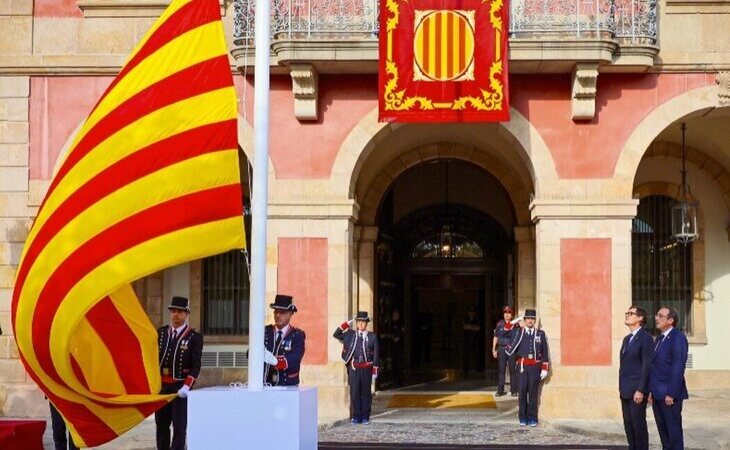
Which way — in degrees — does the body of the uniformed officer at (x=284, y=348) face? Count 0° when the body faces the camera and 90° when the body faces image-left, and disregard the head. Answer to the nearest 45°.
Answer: approximately 45°

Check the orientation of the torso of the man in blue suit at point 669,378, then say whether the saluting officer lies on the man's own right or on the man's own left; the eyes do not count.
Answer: on the man's own right

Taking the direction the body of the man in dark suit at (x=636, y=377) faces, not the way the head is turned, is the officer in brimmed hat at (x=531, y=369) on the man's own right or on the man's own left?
on the man's own right

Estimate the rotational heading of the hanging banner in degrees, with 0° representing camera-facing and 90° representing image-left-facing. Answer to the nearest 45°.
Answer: approximately 0°

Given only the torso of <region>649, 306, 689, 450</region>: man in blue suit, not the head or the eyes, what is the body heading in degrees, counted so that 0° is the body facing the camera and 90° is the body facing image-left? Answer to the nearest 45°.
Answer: approximately 45°

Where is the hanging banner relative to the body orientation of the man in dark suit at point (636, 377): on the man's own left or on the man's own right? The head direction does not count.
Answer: on the man's own right
